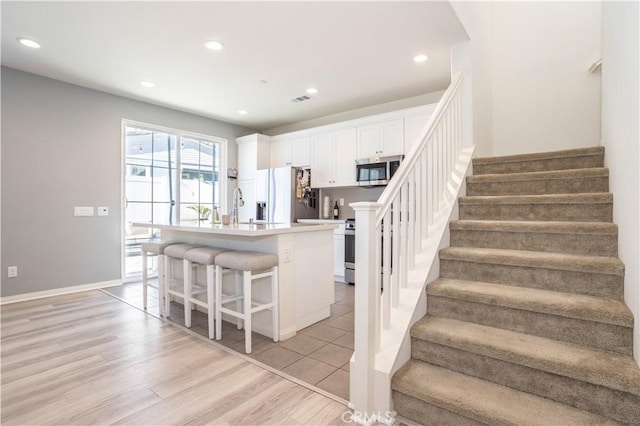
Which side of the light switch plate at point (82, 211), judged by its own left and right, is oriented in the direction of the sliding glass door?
left

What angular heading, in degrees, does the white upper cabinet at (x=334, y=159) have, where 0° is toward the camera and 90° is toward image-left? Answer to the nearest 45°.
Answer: approximately 45°

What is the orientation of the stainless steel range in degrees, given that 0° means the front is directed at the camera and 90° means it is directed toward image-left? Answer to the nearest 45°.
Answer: approximately 45°

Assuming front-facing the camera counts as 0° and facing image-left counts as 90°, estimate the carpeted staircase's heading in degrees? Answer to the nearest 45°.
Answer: approximately 0°

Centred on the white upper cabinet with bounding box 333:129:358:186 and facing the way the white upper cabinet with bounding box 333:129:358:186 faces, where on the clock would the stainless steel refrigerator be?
The stainless steel refrigerator is roughly at 2 o'clock from the white upper cabinet.

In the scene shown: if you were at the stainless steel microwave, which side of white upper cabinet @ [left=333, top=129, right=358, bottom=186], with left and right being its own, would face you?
left

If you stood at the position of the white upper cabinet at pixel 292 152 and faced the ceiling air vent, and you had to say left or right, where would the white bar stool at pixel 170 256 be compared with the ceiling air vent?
right

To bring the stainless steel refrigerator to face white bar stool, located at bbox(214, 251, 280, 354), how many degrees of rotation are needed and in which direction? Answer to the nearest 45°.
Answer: approximately 45° to its left

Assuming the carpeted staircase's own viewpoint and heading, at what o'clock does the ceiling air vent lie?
The ceiling air vent is roughly at 4 o'clock from the carpeted staircase.
